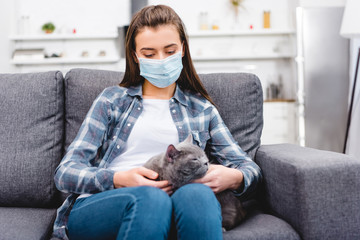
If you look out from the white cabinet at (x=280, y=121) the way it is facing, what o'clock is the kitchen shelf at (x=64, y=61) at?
The kitchen shelf is roughly at 3 o'clock from the white cabinet.

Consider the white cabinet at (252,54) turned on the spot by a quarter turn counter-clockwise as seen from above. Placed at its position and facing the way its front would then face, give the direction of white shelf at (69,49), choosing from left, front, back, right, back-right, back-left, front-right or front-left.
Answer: back

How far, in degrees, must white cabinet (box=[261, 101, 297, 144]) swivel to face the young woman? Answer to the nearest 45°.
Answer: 0° — it already faces them

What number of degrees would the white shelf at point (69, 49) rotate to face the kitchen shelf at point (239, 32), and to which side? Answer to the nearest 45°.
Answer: approximately 90° to its left

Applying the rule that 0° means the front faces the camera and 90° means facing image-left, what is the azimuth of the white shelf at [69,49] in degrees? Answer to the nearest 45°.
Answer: approximately 0°

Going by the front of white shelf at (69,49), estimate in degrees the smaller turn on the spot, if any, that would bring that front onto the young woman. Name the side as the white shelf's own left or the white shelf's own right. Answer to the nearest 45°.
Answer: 0° — it already faces them

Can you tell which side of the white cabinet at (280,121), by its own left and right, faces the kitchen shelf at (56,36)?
right
